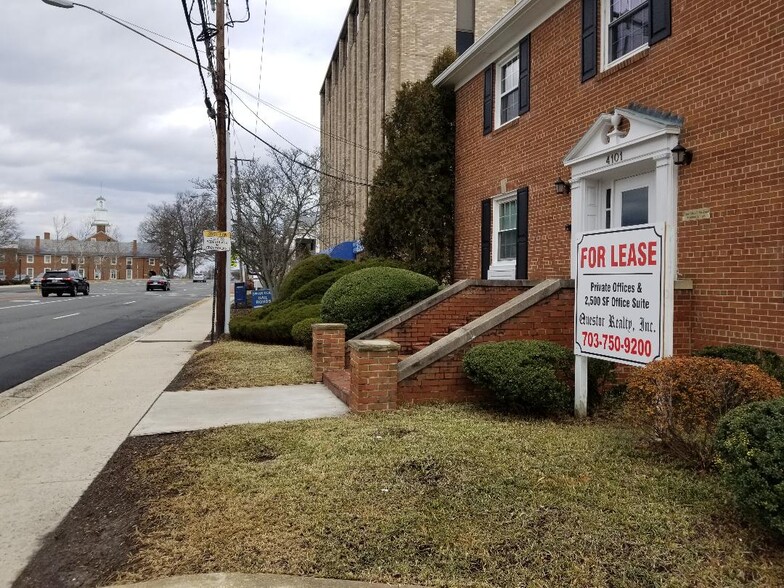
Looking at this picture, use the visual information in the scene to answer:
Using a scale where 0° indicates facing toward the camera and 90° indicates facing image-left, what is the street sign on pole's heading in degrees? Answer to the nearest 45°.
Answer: approximately 0°

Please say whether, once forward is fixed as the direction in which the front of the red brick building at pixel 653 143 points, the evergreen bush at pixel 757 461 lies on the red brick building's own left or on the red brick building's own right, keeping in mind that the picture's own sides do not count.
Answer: on the red brick building's own left

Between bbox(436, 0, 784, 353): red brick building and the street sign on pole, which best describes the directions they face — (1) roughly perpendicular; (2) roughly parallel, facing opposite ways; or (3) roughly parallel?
roughly perpendicular

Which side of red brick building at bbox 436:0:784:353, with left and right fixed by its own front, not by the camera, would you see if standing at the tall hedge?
right

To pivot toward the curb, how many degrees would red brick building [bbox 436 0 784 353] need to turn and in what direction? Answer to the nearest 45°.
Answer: approximately 45° to its right

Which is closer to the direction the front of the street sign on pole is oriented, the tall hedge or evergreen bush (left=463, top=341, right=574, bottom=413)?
the evergreen bush

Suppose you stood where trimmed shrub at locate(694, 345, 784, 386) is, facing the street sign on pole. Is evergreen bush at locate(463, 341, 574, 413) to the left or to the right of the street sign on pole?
left

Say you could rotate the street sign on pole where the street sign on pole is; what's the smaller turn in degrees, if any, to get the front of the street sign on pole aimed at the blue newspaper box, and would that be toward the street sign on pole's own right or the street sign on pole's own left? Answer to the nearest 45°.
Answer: approximately 180°

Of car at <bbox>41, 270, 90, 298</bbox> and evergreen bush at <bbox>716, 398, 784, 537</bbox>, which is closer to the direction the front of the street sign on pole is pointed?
the evergreen bush

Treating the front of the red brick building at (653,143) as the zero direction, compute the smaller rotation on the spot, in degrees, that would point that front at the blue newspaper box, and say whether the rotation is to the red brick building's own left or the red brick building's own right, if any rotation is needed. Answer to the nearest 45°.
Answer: approximately 90° to the red brick building's own right

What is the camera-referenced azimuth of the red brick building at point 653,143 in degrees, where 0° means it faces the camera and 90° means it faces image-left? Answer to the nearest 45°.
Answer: approximately 45°
